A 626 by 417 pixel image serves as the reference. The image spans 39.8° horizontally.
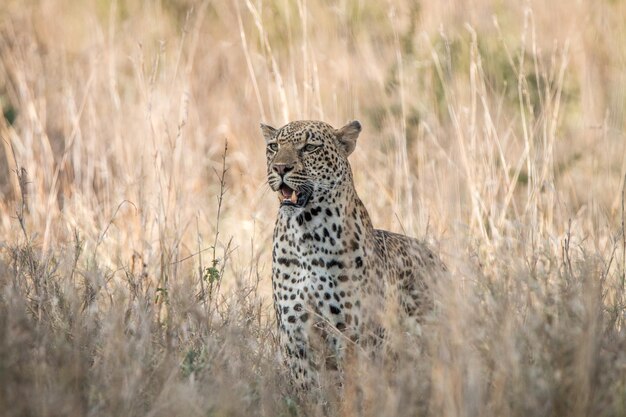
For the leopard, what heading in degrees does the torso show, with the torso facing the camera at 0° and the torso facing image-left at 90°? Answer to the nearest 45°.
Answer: approximately 45°
